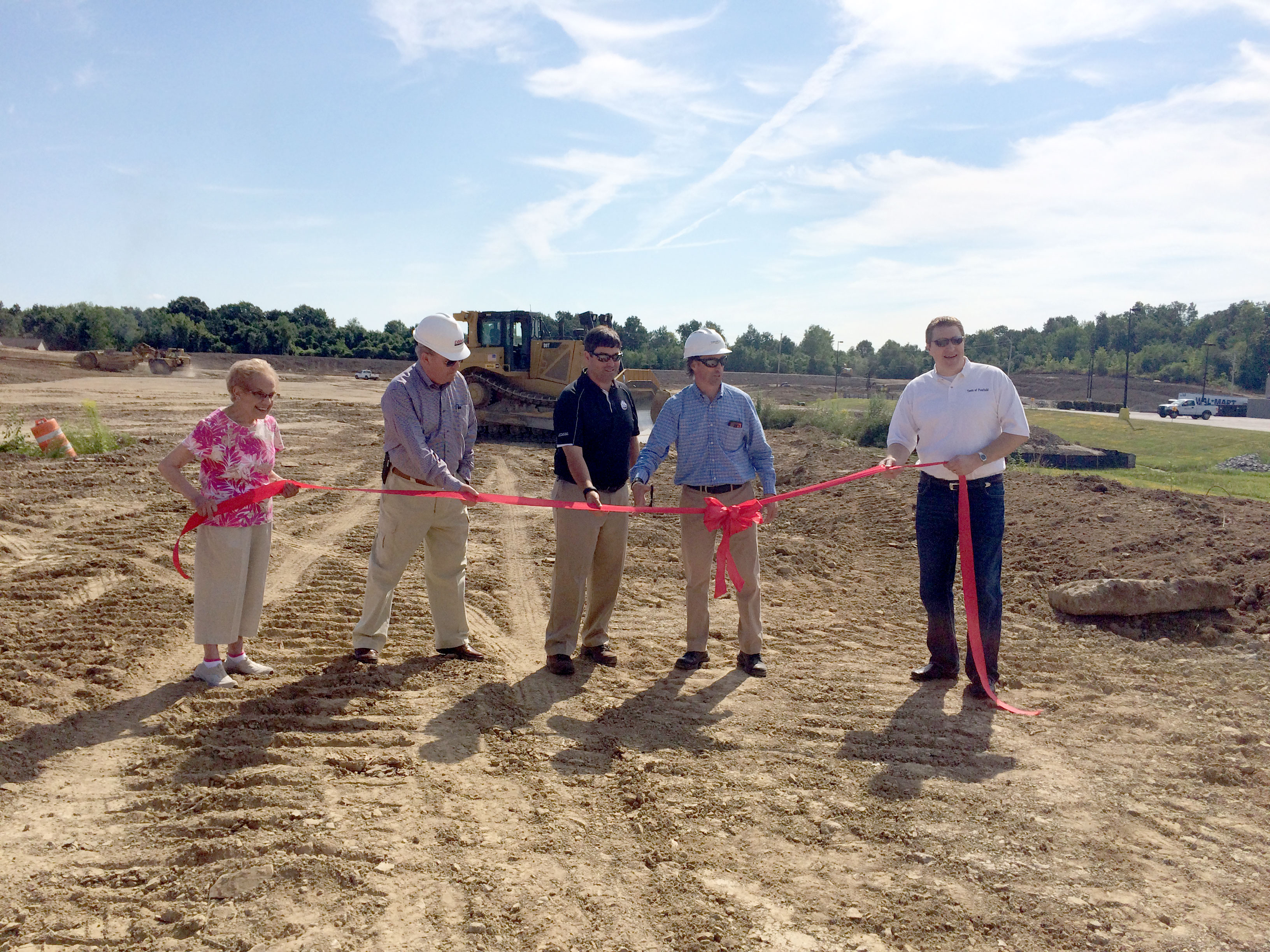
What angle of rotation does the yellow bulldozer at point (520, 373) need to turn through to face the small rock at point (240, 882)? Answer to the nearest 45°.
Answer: approximately 90° to its right

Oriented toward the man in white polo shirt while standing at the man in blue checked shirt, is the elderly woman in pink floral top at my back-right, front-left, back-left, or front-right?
back-right

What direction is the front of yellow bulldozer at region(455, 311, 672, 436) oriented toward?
to the viewer's right

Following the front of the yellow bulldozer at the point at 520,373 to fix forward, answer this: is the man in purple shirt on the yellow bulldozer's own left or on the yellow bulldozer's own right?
on the yellow bulldozer's own right

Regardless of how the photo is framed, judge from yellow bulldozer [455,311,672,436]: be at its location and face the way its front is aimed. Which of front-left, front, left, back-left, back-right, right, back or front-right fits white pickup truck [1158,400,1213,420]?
front-left

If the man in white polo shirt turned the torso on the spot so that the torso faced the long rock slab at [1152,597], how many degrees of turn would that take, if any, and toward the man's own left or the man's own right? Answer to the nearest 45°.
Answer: approximately 135° to the man's own left

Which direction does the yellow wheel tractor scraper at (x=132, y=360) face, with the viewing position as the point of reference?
facing to the right of the viewer

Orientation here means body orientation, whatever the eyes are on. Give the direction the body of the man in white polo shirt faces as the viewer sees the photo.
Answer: toward the camera
